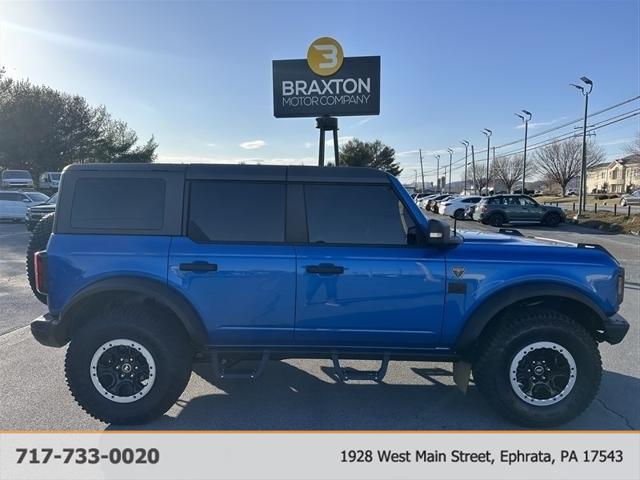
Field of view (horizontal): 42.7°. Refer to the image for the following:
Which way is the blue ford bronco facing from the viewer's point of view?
to the viewer's right

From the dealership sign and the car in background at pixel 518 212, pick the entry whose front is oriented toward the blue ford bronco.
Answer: the dealership sign

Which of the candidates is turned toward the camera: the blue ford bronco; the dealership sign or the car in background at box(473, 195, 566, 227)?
the dealership sign

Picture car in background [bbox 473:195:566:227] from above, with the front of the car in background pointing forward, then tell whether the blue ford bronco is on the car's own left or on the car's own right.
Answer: on the car's own right

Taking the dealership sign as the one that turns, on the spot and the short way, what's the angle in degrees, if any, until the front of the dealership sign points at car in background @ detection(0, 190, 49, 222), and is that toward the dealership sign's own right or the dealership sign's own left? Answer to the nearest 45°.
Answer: approximately 135° to the dealership sign's own right

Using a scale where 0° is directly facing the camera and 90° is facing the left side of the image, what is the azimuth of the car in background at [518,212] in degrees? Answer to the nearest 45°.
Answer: approximately 270°

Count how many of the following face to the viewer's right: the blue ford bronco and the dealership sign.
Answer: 1

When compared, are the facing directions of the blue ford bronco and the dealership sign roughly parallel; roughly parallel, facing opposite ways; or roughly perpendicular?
roughly perpendicular

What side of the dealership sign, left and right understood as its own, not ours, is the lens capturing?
front
